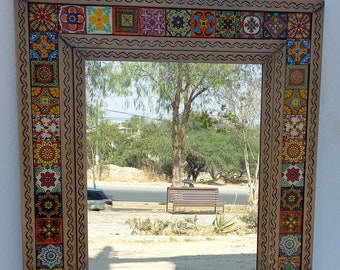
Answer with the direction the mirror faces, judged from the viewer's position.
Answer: facing the viewer
